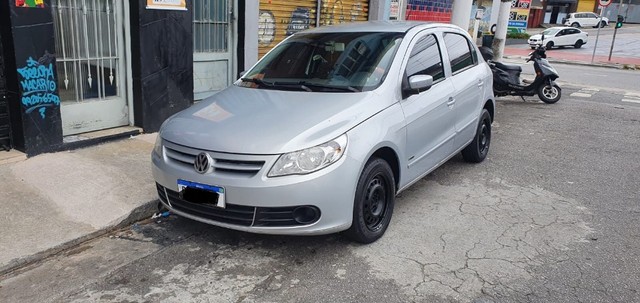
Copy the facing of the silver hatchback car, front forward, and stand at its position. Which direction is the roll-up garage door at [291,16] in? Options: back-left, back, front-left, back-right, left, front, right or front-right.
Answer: back-right

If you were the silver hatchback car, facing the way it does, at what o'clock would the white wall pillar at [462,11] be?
The white wall pillar is roughly at 5 o'clock from the silver hatchback car.

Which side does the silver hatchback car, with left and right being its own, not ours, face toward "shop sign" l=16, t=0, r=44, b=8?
right

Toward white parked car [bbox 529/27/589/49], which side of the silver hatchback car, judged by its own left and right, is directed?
back

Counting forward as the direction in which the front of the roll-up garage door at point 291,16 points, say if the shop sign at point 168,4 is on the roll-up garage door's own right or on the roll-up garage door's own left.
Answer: on the roll-up garage door's own right

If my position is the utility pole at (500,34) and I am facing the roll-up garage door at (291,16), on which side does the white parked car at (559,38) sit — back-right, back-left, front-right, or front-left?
back-right

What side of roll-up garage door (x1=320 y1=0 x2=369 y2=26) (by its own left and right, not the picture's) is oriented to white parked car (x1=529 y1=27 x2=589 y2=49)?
left

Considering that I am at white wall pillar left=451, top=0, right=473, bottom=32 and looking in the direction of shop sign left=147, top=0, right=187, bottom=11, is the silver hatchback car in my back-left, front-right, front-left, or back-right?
front-left

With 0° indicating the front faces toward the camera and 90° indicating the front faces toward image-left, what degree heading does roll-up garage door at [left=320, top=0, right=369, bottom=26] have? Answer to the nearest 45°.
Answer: approximately 315°

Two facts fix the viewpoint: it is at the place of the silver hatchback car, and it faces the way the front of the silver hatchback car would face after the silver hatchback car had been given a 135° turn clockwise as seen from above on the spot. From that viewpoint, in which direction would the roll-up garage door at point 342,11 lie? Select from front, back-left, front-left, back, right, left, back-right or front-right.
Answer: front

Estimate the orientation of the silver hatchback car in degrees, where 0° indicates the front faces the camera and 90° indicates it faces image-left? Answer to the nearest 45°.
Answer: approximately 45°

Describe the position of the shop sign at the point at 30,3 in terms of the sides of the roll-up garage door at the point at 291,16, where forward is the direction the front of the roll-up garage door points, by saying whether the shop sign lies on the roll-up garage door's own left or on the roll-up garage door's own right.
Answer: on the roll-up garage door's own right

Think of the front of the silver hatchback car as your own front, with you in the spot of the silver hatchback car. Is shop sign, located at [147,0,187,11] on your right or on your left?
on your right

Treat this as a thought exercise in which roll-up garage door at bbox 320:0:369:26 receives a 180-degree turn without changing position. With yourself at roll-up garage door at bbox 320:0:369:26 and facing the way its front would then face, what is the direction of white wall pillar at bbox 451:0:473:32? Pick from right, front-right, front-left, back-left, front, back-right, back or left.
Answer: back-right

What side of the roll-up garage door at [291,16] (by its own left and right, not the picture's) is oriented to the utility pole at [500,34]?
left

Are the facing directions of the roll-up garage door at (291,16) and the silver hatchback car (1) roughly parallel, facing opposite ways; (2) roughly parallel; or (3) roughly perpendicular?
roughly perpendicular

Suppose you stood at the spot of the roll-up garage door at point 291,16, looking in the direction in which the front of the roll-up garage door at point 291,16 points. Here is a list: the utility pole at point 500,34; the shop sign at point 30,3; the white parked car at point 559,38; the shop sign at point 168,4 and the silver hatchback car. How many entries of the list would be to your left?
2

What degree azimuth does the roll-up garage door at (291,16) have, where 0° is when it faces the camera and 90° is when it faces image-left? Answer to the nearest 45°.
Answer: approximately 315°
